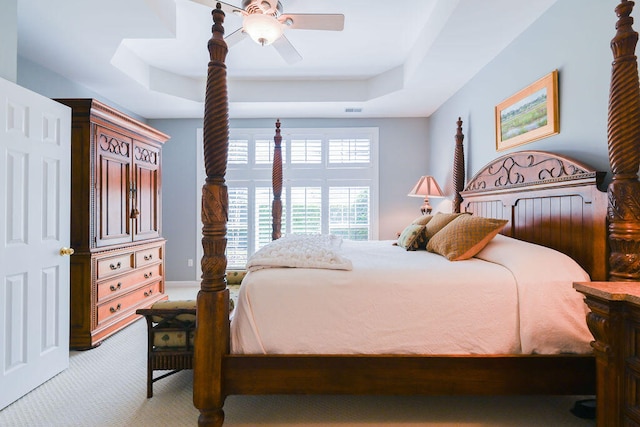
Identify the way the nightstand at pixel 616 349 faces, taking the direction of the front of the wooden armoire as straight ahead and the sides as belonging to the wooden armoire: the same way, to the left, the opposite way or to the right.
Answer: the opposite way

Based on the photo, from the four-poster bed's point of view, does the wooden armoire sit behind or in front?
in front

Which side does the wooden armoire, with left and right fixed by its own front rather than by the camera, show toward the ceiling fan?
front

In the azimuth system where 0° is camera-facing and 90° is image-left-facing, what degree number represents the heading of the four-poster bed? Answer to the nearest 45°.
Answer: approximately 90°

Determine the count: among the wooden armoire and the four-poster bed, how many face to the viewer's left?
1

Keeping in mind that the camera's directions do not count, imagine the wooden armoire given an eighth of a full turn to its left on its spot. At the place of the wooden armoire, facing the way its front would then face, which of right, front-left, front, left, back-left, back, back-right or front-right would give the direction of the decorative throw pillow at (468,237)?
front-right

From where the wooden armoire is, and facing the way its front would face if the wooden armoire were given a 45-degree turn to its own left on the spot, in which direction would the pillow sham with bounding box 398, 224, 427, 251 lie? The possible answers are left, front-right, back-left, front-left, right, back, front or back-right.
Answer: front-right

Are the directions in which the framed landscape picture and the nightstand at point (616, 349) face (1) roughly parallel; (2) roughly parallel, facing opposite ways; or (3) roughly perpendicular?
roughly parallel

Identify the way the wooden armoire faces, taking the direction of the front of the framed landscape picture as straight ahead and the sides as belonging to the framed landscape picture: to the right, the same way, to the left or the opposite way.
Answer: the opposite way

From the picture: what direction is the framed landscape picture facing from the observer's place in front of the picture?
facing the viewer and to the left of the viewer

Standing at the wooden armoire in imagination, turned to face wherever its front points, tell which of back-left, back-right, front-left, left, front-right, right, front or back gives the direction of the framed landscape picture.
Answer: front

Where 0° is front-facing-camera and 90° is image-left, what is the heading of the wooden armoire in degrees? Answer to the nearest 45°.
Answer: approximately 315°

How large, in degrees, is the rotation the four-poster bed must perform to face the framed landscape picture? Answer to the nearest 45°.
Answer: approximately 135° to its right

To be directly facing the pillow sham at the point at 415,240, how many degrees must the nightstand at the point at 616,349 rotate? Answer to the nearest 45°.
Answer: approximately 90° to its right

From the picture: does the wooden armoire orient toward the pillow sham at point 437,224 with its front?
yes

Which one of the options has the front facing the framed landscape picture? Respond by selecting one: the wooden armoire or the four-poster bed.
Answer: the wooden armoire
